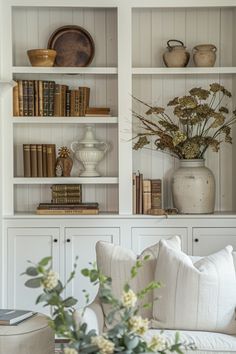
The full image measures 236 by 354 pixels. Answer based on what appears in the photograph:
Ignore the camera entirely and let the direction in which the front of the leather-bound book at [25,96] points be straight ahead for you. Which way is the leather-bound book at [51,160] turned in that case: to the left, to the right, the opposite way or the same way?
the same way

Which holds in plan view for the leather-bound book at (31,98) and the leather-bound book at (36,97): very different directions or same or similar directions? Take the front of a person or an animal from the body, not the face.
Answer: same or similar directions

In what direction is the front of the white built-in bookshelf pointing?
toward the camera

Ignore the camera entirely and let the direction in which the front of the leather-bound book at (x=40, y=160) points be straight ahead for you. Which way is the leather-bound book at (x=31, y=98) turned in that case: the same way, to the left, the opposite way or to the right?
the same way

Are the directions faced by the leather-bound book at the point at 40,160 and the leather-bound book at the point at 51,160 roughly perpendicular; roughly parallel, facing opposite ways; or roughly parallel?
roughly parallel
